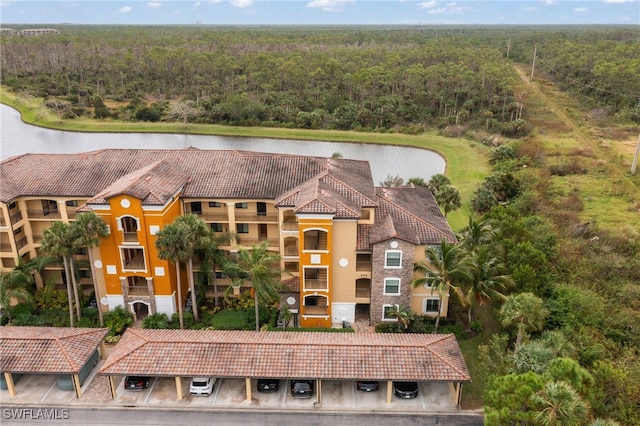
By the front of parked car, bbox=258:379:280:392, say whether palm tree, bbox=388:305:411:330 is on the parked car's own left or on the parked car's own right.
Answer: on the parked car's own right

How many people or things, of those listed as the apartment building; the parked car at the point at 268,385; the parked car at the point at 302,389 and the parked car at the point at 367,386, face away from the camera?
3

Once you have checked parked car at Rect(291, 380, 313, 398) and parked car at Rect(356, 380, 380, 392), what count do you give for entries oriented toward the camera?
0

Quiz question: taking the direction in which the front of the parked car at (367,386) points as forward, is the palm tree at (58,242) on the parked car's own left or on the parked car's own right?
on the parked car's own left

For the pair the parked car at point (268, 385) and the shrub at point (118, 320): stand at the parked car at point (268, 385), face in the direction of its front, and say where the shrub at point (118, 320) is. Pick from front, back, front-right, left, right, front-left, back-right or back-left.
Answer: front-left

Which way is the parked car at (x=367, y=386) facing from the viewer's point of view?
away from the camera

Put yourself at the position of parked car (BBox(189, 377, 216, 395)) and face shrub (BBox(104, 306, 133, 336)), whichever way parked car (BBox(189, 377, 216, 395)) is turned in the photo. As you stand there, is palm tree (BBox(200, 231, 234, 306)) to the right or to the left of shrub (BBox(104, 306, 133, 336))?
right

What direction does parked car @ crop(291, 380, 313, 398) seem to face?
away from the camera

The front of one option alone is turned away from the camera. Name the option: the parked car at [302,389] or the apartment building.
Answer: the parked car

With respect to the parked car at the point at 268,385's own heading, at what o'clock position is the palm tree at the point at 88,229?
The palm tree is roughly at 10 o'clock from the parked car.

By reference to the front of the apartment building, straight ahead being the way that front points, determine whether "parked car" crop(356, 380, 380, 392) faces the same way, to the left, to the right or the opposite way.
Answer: the opposite way

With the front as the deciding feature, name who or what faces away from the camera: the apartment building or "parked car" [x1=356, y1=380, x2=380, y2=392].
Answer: the parked car

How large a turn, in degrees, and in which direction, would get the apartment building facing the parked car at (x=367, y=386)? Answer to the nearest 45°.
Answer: approximately 45° to its left

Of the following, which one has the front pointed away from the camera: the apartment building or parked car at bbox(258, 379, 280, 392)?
the parked car

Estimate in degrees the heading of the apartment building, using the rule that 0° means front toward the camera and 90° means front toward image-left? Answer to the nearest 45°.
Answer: approximately 0°

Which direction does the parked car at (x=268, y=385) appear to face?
away from the camera
